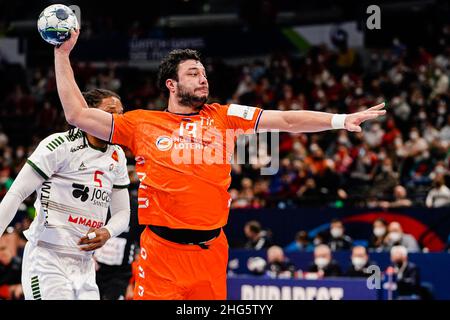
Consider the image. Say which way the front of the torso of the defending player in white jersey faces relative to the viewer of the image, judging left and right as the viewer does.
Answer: facing the viewer and to the right of the viewer

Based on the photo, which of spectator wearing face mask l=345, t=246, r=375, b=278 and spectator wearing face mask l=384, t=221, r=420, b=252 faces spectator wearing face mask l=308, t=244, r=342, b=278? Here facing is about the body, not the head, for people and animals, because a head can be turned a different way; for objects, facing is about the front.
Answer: spectator wearing face mask l=384, t=221, r=420, b=252

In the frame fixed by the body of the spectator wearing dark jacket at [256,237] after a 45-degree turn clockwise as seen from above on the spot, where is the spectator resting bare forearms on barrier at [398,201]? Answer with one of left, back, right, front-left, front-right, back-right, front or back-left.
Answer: back

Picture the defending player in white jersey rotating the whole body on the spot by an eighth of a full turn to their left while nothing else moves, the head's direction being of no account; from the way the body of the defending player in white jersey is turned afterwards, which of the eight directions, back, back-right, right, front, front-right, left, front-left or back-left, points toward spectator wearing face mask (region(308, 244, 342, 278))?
front-left

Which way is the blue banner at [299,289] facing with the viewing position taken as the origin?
facing the viewer

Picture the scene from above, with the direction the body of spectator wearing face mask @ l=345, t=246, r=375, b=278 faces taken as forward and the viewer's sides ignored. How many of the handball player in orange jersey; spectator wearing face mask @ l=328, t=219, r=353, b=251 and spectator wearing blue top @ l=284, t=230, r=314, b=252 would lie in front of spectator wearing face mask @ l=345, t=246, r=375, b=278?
1

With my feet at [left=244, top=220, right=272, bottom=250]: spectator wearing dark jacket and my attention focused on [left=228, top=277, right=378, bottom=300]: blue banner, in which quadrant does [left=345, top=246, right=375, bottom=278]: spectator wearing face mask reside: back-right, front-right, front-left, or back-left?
front-left

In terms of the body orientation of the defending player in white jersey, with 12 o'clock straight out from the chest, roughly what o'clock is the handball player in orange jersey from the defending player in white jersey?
The handball player in orange jersey is roughly at 12 o'clock from the defending player in white jersey.

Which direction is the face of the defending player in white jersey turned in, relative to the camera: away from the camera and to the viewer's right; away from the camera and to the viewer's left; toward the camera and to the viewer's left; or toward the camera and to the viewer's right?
toward the camera and to the viewer's right

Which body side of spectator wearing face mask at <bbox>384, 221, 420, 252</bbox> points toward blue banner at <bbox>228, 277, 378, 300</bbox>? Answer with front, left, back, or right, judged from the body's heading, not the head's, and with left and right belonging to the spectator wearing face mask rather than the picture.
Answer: front

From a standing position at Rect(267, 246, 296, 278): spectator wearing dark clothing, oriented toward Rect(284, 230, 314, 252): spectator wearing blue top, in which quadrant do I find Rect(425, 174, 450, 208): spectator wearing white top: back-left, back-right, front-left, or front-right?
front-right

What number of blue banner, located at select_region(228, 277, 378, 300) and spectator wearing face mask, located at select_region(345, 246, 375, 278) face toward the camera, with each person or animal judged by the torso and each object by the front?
2
